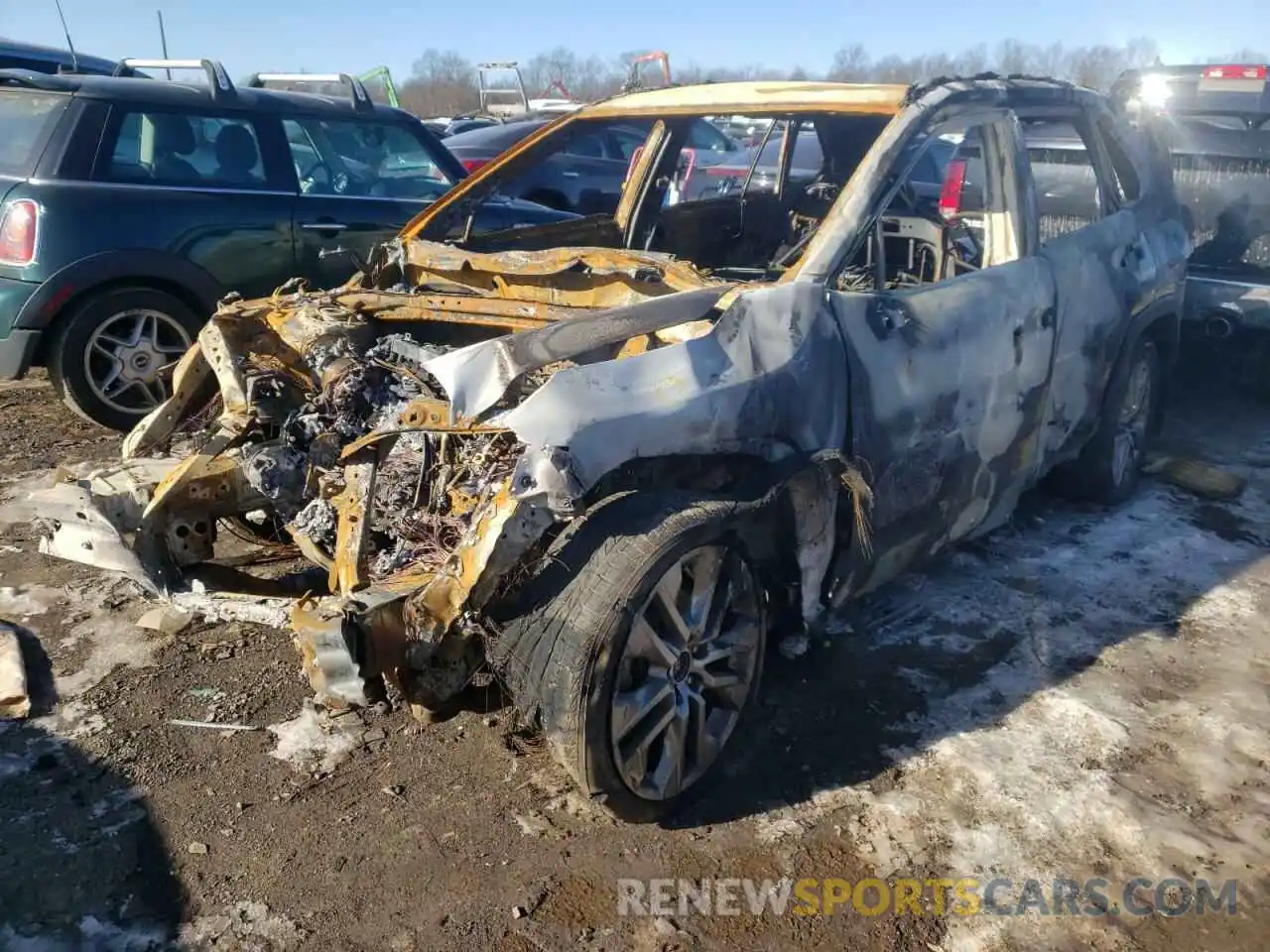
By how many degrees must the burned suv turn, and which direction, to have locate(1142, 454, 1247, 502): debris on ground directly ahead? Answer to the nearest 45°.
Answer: approximately 180°

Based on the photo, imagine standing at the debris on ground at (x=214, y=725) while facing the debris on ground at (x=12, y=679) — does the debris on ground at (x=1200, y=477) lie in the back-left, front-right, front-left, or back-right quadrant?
back-right

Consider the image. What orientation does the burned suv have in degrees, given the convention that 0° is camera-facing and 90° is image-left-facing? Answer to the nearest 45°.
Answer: approximately 45°

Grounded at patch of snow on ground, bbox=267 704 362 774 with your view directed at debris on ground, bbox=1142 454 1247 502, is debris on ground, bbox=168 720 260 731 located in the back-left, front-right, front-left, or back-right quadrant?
back-left

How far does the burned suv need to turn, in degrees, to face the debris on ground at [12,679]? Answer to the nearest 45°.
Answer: approximately 45° to its right
